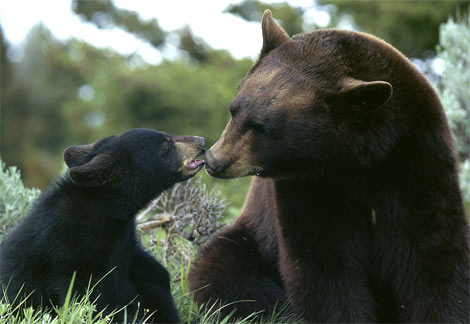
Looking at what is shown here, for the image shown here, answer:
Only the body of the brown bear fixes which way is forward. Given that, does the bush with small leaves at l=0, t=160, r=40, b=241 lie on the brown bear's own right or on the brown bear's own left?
on the brown bear's own right

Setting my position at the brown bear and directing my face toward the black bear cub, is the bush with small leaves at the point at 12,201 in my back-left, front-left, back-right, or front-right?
front-right

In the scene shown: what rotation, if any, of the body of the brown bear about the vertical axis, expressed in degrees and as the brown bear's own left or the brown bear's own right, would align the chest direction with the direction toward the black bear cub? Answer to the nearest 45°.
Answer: approximately 45° to the brown bear's own right

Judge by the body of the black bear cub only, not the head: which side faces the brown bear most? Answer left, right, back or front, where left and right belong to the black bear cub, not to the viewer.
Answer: front

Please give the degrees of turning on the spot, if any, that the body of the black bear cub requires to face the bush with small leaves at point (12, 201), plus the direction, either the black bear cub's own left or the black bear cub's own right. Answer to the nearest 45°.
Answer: approximately 135° to the black bear cub's own left

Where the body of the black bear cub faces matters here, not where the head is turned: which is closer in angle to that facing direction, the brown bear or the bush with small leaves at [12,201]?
the brown bear

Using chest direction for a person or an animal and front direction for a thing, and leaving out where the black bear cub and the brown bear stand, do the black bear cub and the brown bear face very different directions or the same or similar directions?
very different directions

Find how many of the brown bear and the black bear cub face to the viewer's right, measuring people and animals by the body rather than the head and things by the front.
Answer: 1

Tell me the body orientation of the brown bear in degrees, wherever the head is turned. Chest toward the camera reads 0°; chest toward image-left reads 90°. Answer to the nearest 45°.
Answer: approximately 45°

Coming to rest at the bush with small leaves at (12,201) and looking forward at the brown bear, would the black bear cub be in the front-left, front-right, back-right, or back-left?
front-right

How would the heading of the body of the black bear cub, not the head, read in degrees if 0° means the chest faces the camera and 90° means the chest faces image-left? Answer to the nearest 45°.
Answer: approximately 270°

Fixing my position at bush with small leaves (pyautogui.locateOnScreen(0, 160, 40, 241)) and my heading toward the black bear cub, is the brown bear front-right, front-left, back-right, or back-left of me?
front-left

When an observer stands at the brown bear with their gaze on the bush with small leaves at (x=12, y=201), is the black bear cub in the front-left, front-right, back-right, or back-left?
front-left

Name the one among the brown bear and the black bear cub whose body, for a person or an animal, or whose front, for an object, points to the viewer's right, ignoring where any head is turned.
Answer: the black bear cub
